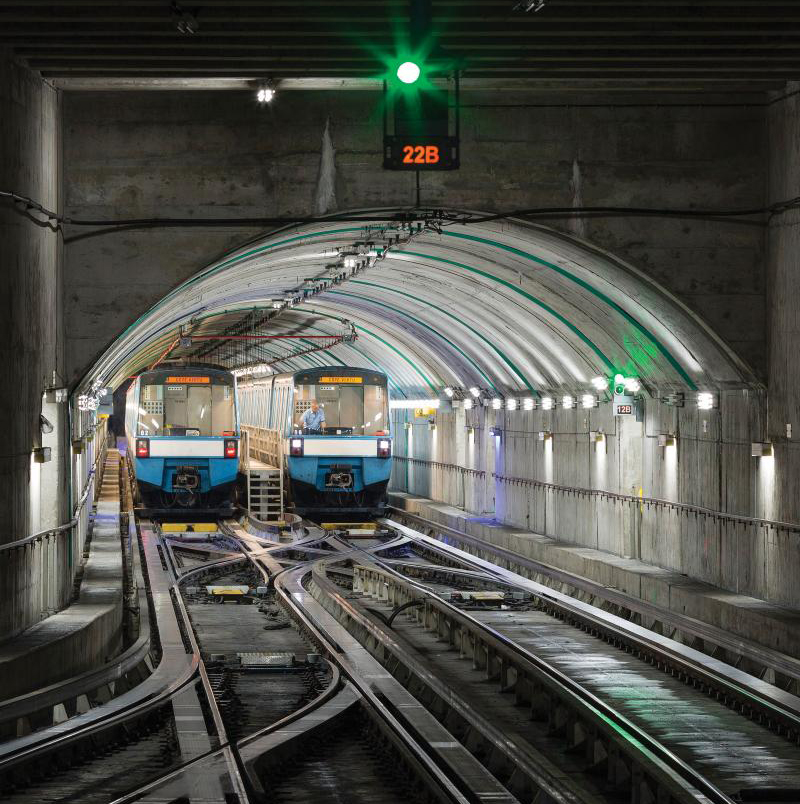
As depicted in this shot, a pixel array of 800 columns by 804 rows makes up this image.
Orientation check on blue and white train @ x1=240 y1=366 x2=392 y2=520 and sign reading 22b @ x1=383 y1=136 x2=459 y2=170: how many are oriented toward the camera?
2

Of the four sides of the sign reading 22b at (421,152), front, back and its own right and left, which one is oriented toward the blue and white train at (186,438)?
back

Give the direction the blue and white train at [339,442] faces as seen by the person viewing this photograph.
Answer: facing the viewer

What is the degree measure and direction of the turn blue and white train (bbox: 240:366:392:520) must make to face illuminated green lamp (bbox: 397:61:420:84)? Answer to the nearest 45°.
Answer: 0° — it already faces it

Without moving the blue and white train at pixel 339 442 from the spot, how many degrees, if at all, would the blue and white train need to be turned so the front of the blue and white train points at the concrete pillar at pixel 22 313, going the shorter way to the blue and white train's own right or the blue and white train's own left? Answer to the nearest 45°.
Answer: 0° — it already faces it

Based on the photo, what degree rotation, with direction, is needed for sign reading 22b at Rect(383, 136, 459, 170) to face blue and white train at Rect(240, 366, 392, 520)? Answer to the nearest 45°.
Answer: approximately 180°

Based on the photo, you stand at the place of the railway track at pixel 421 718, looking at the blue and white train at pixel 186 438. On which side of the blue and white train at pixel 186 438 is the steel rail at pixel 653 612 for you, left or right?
right

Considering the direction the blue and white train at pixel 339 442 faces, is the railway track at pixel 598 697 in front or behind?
in front

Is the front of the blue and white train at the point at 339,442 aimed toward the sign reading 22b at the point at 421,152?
yes

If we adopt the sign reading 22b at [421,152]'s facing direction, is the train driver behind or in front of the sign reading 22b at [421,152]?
behind

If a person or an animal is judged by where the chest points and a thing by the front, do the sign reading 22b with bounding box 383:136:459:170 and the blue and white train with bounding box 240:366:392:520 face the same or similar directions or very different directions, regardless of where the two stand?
same or similar directions

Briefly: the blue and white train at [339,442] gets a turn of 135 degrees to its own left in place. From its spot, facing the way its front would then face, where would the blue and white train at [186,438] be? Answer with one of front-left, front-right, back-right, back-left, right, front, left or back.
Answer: back-left

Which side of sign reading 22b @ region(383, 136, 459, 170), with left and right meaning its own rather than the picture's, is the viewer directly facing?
front

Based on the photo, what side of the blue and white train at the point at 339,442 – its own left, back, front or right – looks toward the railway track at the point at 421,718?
front

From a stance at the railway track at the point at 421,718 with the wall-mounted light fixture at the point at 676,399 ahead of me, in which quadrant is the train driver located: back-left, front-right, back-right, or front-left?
front-left
